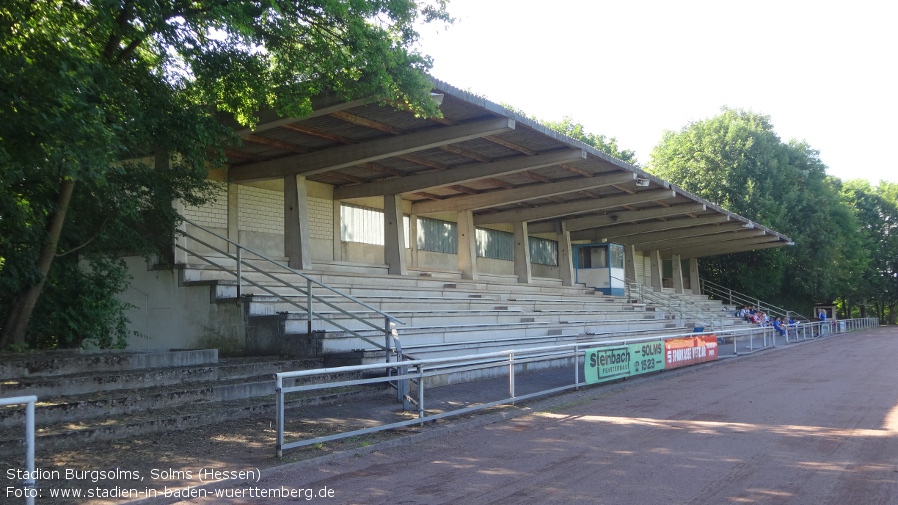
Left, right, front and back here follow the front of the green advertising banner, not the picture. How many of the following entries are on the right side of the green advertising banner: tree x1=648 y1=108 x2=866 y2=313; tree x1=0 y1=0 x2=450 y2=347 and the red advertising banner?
1

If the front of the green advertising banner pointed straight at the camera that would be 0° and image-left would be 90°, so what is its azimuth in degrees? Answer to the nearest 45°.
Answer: approximately 315°

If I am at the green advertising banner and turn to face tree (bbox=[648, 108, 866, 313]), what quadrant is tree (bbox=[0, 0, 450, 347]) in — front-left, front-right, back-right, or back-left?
back-left

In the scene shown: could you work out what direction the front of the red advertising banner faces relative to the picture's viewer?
facing the viewer and to the right of the viewer

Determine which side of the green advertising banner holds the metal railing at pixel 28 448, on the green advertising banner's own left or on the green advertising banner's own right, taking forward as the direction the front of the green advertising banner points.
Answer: on the green advertising banner's own right

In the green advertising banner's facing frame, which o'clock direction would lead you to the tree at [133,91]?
The tree is roughly at 3 o'clock from the green advertising banner.

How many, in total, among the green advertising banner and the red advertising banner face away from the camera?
0

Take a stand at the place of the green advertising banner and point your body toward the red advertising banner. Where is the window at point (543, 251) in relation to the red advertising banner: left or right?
left

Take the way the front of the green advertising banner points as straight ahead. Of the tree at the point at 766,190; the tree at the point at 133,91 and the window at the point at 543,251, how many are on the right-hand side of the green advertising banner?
1

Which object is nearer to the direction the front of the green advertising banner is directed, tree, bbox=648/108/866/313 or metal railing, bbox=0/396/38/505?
the metal railing

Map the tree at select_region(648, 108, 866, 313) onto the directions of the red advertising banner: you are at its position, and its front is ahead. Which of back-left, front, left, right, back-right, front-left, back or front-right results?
back-left

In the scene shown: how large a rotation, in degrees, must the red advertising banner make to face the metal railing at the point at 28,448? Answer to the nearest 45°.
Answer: approximately 45° to its right
